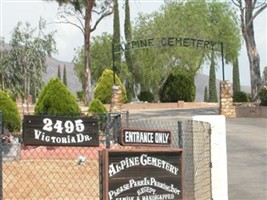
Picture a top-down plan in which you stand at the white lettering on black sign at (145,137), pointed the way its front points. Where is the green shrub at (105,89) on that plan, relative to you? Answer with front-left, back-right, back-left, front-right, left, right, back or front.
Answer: back

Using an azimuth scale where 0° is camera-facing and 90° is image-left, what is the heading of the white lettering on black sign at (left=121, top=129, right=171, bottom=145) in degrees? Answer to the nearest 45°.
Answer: approximately 0°

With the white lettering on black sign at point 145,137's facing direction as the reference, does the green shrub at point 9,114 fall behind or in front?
behind

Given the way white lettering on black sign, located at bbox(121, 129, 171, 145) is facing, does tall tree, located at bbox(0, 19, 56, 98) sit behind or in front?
behind

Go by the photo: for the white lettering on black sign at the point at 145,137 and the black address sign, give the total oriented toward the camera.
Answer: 2

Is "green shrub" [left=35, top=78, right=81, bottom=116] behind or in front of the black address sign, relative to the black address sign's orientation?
behind

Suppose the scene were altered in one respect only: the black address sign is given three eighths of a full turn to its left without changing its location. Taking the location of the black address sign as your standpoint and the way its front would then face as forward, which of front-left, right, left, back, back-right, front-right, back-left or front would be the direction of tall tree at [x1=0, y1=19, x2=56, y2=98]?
front-left

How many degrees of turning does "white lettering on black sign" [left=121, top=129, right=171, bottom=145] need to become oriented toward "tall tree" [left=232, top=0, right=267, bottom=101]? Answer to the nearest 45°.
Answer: approximately 180°

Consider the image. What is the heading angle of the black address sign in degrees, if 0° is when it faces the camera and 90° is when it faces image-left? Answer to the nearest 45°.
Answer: approximately 0°
